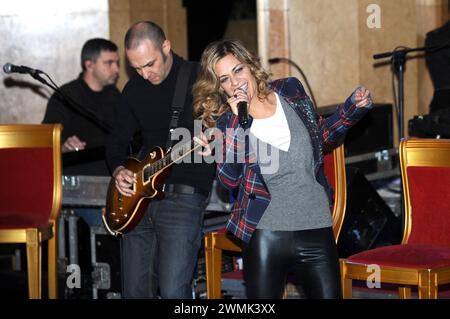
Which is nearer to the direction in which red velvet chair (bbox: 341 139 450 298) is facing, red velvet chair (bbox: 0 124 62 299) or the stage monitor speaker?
the red velvet chair

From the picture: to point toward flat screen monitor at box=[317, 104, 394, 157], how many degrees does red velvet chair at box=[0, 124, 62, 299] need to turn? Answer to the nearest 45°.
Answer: approximately 135° to its left

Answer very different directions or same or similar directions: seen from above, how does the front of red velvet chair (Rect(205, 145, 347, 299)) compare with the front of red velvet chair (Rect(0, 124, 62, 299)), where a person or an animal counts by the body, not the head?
same or similar directions

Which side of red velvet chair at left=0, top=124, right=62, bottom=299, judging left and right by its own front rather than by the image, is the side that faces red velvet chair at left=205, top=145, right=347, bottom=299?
left

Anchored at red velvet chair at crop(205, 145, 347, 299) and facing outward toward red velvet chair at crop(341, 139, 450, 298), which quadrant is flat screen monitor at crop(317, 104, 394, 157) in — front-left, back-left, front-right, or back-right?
front-left

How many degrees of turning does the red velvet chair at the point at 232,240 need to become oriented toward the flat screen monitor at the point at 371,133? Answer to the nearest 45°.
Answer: approximately 180°

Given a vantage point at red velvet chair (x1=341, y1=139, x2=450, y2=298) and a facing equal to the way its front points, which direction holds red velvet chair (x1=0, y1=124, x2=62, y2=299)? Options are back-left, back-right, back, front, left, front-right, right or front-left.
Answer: front-right

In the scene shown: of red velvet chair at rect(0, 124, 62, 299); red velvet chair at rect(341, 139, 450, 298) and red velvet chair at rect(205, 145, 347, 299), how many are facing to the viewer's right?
0

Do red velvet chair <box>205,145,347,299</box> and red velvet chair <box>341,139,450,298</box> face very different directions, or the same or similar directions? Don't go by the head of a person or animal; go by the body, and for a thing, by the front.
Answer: same or similar directions

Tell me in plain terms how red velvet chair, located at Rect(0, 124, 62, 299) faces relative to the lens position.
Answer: facing the viewer and to the left of the viewer

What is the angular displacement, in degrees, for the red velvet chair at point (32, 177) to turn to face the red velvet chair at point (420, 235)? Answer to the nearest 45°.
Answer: approximately 90° to its left

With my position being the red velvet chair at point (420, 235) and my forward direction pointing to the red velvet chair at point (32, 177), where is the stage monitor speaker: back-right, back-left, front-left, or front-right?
front-right
